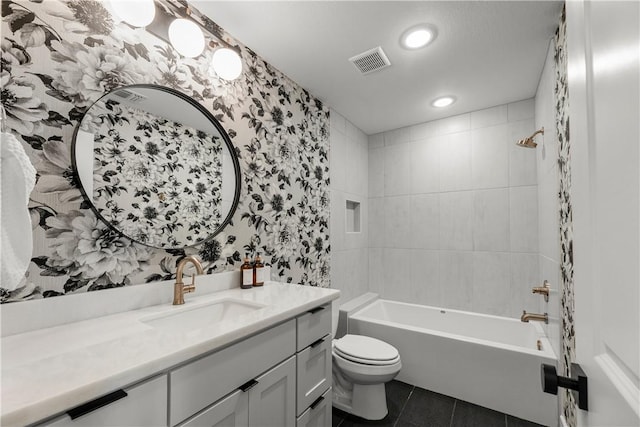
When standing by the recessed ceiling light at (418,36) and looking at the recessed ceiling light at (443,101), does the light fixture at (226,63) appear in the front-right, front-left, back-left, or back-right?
back-left

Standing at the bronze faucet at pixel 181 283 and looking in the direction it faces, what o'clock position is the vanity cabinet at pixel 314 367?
The vanity cabinet is roughly at 11 o'clock from the bronze faucet.

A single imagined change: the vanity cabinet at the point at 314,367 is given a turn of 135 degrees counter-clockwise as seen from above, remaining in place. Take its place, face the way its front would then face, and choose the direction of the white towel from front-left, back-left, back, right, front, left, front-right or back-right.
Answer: back-left

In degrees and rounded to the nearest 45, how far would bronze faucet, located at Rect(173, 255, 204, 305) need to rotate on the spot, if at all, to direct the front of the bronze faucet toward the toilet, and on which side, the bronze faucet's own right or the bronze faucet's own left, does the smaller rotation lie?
approximately 45° to the bronze faucet's own left

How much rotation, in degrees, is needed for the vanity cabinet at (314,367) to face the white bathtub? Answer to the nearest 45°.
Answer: approximately 90° to its left
